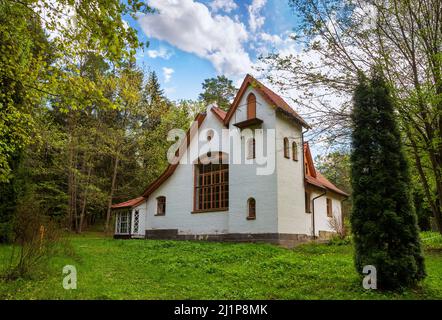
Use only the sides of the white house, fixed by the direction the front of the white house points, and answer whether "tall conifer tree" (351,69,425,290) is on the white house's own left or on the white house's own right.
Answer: on the white house's own left

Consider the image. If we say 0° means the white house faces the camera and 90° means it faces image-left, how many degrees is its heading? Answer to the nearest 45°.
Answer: approximately 45°
